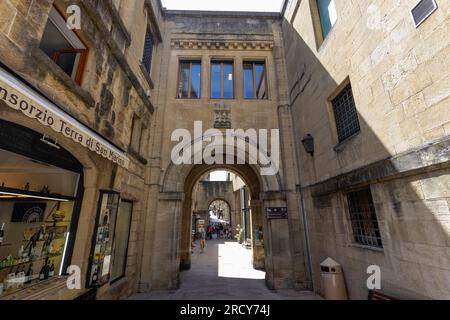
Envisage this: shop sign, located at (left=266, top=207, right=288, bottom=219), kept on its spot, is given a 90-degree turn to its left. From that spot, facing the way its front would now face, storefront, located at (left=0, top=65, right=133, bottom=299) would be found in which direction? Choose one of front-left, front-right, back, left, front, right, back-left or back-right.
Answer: back-right

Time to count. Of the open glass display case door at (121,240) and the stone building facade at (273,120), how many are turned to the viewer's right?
1

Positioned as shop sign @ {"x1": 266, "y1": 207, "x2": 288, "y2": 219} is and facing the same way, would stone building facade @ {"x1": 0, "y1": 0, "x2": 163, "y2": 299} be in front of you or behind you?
in front

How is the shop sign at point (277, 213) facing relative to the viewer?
toward the camera

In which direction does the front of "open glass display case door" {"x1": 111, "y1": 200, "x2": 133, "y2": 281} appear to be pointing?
to the viewer's right

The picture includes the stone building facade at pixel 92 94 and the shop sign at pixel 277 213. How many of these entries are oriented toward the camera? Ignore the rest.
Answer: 1

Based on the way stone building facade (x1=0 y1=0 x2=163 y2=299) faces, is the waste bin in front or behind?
in front

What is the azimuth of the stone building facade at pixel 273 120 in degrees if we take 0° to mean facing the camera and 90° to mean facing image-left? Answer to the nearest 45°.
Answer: approximately 0°

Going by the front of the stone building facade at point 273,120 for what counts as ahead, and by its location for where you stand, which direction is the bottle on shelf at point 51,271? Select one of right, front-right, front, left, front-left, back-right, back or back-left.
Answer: right

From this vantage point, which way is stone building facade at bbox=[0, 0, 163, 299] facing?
to the viewer's right
